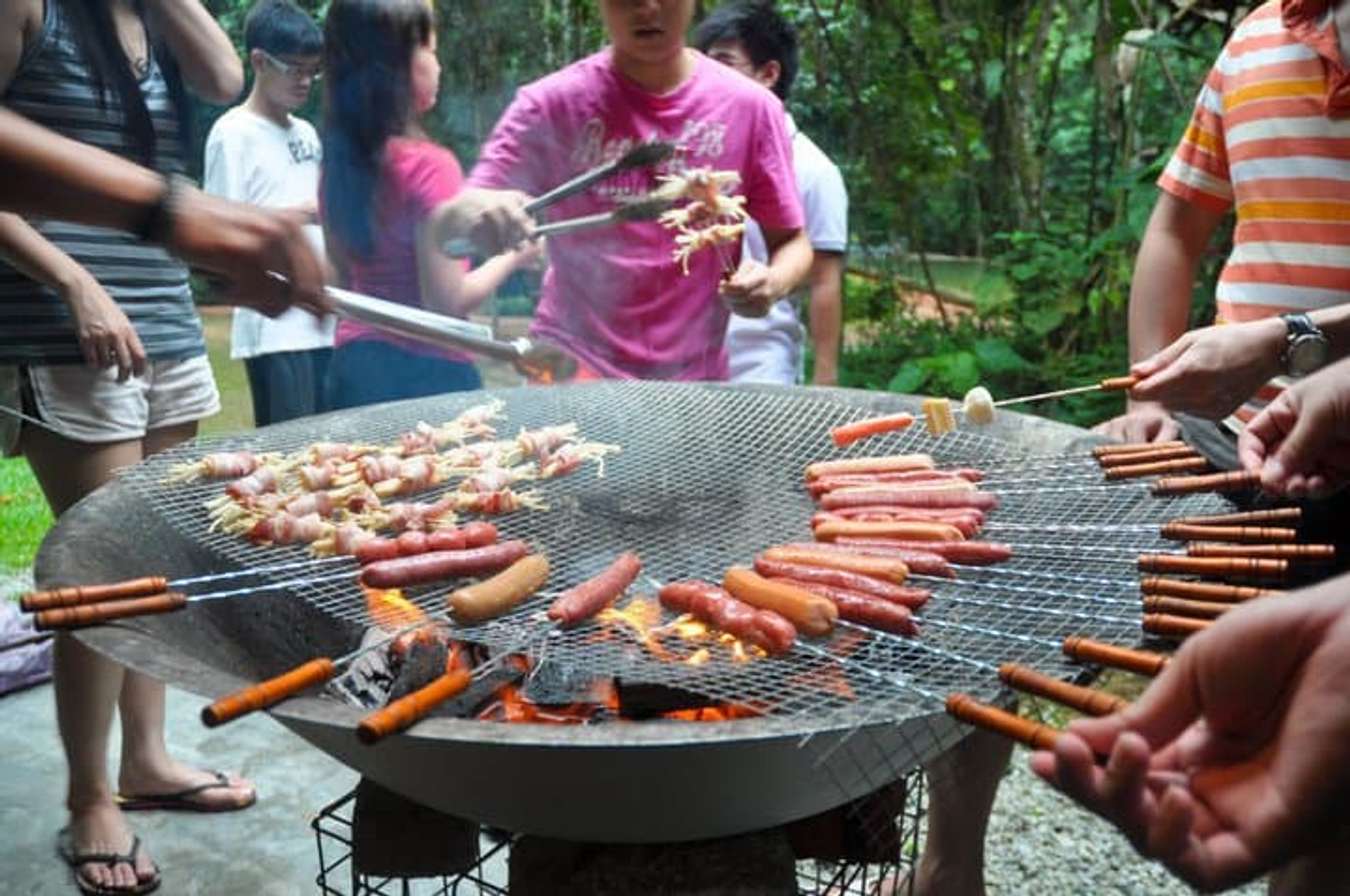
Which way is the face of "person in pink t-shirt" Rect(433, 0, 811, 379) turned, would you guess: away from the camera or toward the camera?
toward the camera

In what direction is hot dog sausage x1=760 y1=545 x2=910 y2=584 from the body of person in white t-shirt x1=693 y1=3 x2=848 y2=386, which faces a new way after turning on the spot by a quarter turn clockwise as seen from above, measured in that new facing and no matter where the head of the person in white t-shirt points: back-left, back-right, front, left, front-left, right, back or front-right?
back-left

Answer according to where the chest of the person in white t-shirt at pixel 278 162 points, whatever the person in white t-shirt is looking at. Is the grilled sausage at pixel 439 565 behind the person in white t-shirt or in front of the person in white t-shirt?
in front

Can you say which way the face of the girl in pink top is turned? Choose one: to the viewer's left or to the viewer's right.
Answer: to the viewer's right

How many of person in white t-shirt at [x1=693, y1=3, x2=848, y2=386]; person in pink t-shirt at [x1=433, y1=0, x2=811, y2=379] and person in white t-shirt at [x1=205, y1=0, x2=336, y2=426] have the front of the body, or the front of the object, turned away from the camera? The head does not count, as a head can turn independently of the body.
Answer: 0

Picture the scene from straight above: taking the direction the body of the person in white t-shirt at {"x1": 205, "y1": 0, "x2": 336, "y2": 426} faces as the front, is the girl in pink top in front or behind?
in front

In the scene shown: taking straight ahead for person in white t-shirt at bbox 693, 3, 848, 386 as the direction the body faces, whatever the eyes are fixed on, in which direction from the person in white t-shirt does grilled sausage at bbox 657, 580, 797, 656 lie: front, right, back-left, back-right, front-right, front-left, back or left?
front-left

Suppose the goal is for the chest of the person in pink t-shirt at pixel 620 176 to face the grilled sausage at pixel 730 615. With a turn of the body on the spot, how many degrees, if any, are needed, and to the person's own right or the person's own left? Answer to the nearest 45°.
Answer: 0° — they already face it

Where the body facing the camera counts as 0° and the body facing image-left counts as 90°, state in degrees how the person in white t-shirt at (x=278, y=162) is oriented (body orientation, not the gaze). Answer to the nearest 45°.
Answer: approximately 315°

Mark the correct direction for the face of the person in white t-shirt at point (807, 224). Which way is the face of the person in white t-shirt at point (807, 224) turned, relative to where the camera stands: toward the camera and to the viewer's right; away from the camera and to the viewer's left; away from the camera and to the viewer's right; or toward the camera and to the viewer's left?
toward the camera and to the viewer's left

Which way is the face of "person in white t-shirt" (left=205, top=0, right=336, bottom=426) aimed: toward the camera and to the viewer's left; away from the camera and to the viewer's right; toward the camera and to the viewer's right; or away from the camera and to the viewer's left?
toward the camera and to the viewer's right

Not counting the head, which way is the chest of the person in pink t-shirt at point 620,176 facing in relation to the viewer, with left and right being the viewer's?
facing the viewer

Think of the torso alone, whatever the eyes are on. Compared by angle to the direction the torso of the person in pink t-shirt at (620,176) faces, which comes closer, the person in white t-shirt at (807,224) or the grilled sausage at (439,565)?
the grilled sausage
